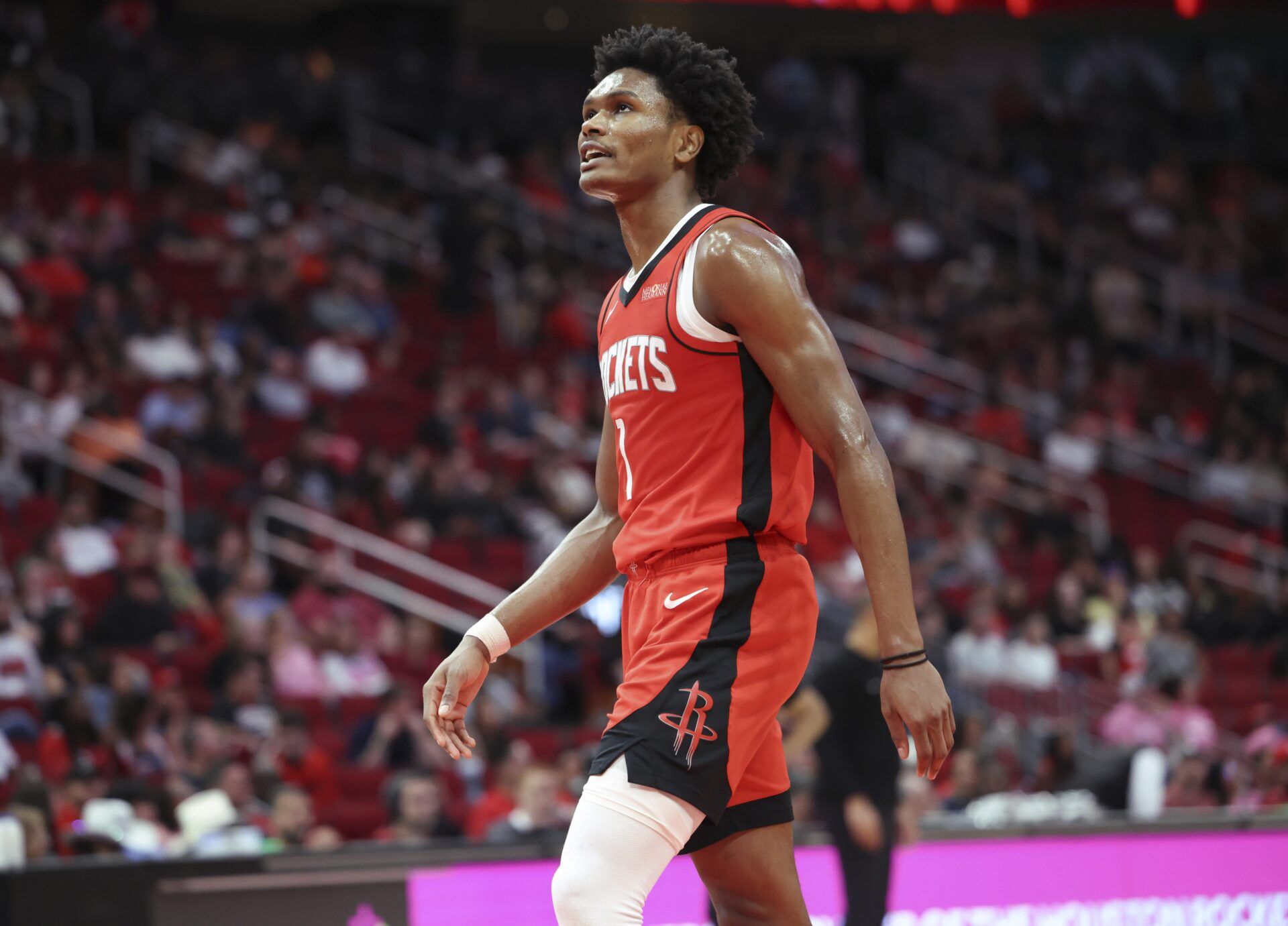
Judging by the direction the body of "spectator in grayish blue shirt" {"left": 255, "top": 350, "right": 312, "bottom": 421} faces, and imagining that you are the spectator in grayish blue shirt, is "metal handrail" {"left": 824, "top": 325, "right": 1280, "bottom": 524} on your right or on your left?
on your left

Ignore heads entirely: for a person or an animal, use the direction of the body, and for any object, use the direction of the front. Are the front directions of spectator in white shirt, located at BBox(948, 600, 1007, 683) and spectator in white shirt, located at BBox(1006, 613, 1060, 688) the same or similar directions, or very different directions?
same or similar directions

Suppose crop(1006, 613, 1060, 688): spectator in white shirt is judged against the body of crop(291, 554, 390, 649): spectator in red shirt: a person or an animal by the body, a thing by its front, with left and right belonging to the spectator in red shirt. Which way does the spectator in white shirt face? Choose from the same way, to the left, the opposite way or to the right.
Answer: the same way

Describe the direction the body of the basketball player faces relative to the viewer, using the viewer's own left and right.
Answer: facing the viewer and to the left of the viewer

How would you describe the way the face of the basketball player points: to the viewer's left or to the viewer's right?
to the viewer's left

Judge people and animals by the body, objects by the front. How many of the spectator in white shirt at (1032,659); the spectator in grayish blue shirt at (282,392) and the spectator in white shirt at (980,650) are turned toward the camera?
3

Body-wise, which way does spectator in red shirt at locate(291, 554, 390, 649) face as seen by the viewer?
toward the camera

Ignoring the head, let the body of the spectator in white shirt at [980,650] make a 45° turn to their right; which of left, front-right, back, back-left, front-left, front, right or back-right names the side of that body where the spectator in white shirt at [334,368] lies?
front-right

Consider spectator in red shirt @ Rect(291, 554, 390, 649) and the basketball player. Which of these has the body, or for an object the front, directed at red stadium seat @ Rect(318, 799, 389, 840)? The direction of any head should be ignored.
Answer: the spectator in red shirt

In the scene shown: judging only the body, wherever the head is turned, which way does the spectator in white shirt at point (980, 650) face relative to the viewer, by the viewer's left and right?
facing the viewer

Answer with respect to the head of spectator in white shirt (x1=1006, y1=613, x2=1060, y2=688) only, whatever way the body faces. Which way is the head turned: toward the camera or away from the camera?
toward the camera

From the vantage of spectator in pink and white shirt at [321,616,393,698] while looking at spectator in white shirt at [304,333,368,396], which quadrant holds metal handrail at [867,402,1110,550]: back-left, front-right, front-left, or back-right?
front-right

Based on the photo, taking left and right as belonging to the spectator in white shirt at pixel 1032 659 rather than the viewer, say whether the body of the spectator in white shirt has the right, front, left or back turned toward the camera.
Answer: front
